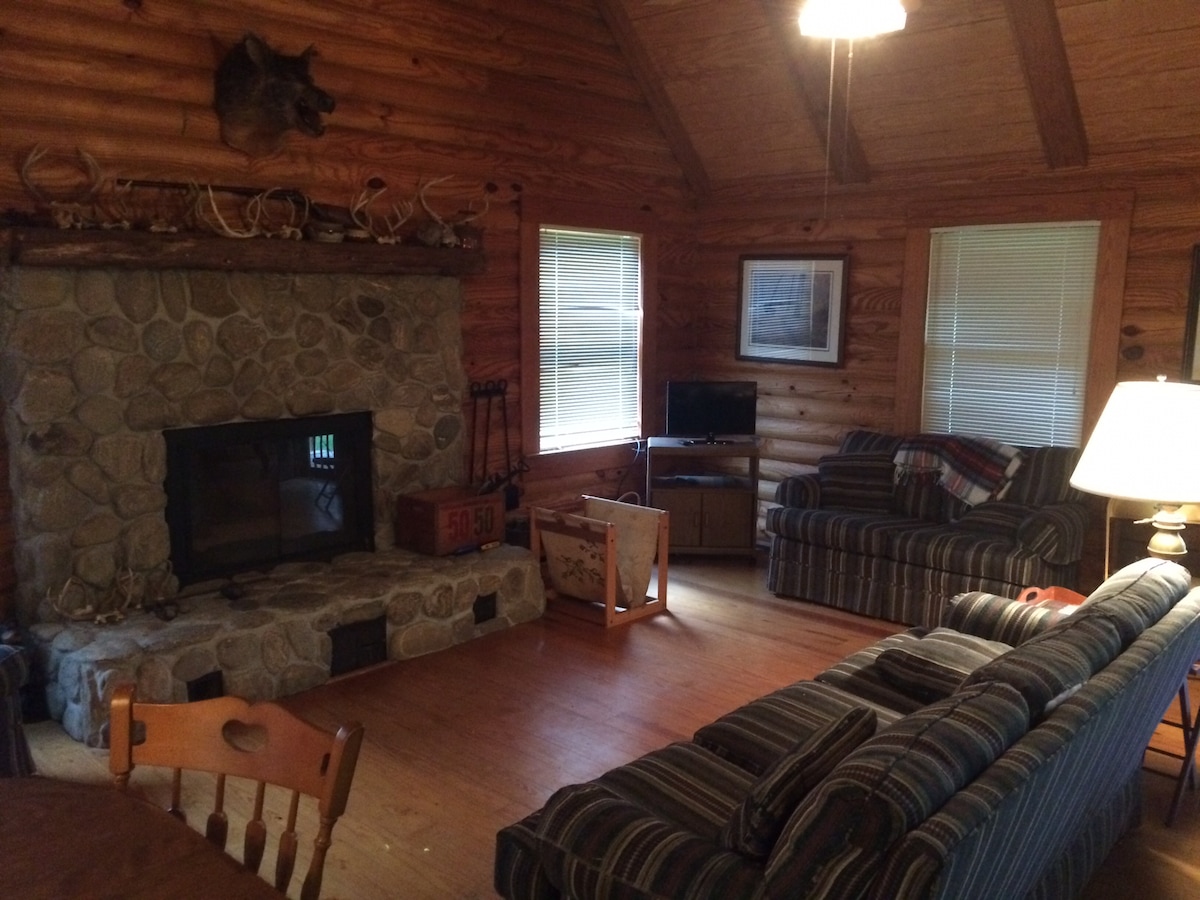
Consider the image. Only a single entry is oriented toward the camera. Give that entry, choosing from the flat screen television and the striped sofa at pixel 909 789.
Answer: the flat screen television

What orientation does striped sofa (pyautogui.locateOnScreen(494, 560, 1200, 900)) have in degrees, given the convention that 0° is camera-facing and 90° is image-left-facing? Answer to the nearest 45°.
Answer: approximately 135°

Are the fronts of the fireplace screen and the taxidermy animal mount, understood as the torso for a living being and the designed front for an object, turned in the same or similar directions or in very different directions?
same or similar directions

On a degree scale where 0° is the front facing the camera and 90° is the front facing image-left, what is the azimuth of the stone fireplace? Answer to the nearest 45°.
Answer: approximately 315°

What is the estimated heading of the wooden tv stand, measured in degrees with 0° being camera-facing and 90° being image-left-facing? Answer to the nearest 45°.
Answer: approximately 0°

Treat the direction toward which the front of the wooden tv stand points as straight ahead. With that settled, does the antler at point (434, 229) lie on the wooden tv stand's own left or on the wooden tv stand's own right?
on the wooden tv stand's own right

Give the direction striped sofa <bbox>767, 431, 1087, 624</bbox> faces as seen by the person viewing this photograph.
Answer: facing the viewer and to the left of the viewer

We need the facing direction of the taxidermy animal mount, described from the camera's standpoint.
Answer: facing the viewer and to the right of the viewer

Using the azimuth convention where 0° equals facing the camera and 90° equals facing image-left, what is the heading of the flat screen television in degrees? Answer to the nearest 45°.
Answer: approximately 0°

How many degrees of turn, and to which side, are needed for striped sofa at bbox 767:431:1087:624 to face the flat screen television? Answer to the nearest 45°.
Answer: approximately 90° to its right

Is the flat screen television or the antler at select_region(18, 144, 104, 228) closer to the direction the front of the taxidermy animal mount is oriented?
the flat screen television
